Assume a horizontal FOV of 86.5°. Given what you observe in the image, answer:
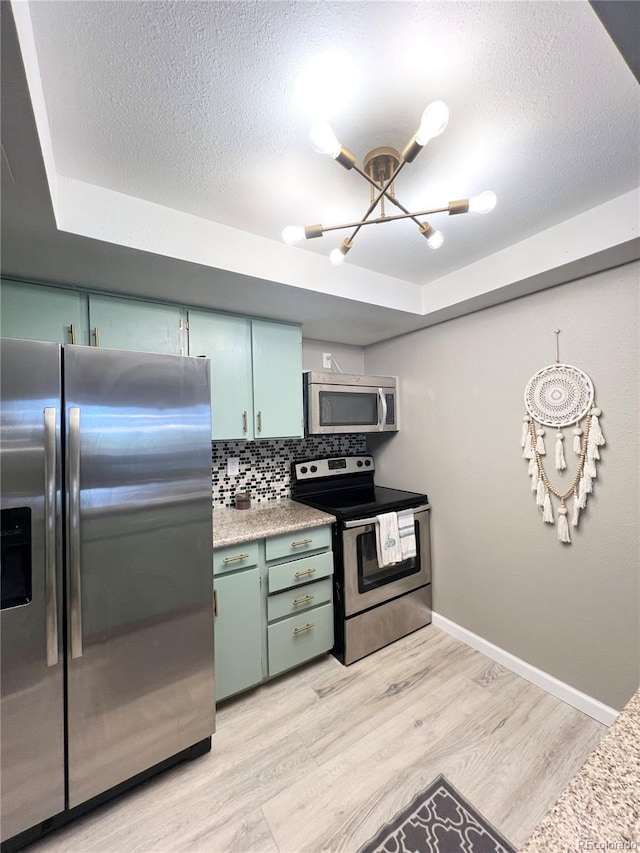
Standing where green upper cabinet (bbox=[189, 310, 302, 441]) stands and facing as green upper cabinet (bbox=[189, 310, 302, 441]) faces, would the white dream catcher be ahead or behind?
ahead

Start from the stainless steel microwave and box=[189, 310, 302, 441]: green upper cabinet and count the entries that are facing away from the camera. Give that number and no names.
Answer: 0

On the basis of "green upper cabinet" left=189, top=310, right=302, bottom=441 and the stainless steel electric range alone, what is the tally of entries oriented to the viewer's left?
0

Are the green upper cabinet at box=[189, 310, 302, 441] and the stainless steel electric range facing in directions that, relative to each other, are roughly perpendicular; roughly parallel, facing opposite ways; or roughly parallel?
roughly parallel

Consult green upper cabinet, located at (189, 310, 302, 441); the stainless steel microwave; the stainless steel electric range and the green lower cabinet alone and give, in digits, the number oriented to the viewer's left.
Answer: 0

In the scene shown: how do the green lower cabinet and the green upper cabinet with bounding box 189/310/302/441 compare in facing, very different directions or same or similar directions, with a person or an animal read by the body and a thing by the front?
same or similar directions

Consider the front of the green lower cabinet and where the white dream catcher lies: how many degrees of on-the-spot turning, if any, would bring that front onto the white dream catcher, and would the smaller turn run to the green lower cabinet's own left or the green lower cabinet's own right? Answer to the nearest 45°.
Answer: approximately 45° to the green lower cabinet's own left

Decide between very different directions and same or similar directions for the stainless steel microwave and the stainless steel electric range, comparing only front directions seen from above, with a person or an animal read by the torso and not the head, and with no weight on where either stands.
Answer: same or similar directions

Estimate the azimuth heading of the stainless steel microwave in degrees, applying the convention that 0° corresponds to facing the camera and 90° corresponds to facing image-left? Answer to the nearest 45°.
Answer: approximately 315°

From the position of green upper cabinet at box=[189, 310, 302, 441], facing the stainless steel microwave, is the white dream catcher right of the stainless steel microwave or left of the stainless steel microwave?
right

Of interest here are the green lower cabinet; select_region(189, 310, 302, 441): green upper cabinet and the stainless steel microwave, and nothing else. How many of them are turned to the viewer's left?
0

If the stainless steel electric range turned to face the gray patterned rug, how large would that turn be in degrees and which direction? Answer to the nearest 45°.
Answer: approximately 45° to its right

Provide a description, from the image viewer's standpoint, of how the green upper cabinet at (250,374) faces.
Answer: facing the viewer and to the right of the viewer

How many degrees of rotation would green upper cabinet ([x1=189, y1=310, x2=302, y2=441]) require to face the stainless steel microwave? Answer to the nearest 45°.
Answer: approximately 45° to its left

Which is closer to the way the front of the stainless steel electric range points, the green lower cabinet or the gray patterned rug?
the gray patterned rug
